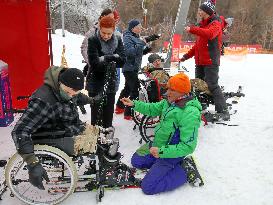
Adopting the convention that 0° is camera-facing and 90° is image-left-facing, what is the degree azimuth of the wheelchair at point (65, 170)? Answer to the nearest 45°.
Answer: approximately 270°

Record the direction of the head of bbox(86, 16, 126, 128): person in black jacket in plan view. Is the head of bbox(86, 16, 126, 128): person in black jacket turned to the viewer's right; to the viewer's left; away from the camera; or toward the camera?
toward the camera

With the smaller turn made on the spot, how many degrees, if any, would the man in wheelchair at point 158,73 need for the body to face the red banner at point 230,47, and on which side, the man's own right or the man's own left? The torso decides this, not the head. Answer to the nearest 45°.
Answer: approximately 135° to the man's own left

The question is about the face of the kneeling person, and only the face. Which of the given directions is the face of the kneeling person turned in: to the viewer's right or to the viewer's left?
to the viewer's left

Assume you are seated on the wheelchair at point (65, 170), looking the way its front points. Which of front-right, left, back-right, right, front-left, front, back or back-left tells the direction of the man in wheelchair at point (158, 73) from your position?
front-left

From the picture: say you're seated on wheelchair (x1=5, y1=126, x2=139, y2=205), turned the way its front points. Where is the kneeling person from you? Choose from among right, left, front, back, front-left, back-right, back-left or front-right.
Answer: front

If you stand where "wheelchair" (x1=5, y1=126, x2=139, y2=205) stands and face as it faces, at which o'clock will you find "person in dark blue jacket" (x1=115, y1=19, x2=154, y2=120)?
The person in dark blue jacket is roughly at 10 o'clock from the wheelchair.

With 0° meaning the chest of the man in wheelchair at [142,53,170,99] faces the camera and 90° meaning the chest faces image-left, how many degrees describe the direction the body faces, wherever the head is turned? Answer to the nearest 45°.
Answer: approximately 315°

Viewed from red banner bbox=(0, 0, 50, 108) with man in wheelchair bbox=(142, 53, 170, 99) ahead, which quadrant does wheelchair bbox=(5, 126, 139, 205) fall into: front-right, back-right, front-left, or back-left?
front-right
